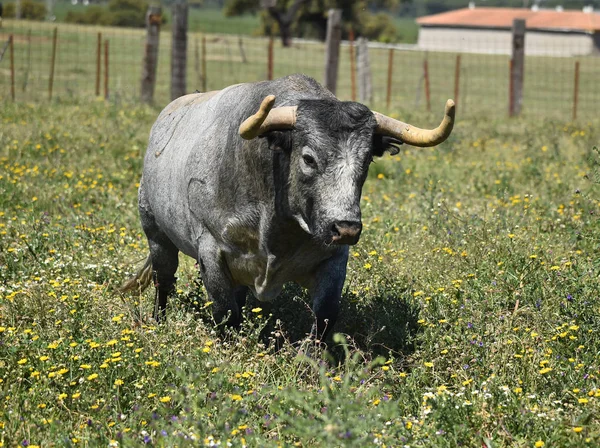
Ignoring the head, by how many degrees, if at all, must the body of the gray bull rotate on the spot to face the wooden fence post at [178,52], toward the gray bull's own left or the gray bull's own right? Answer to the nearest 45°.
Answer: approximately 135° to the gray bull's own left

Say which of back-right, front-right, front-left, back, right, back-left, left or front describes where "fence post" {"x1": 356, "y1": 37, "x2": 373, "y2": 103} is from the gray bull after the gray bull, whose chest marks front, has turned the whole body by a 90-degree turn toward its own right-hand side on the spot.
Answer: back-right

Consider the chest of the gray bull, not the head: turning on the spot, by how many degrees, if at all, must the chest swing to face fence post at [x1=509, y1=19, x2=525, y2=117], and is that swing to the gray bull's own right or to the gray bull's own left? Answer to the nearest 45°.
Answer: approximately 135° to the gray bull's own left

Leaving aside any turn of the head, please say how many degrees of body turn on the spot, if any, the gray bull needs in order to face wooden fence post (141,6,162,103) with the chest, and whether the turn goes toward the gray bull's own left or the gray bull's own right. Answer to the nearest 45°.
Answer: approximately 135° to the gray bull's own left

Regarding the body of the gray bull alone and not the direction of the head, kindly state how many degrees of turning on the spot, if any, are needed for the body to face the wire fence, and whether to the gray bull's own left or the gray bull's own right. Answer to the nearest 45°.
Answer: approximately 135° to the gray bull's own left

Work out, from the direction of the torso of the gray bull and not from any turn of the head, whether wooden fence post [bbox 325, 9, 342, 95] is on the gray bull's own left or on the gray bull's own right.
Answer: on the gray bull's own left
